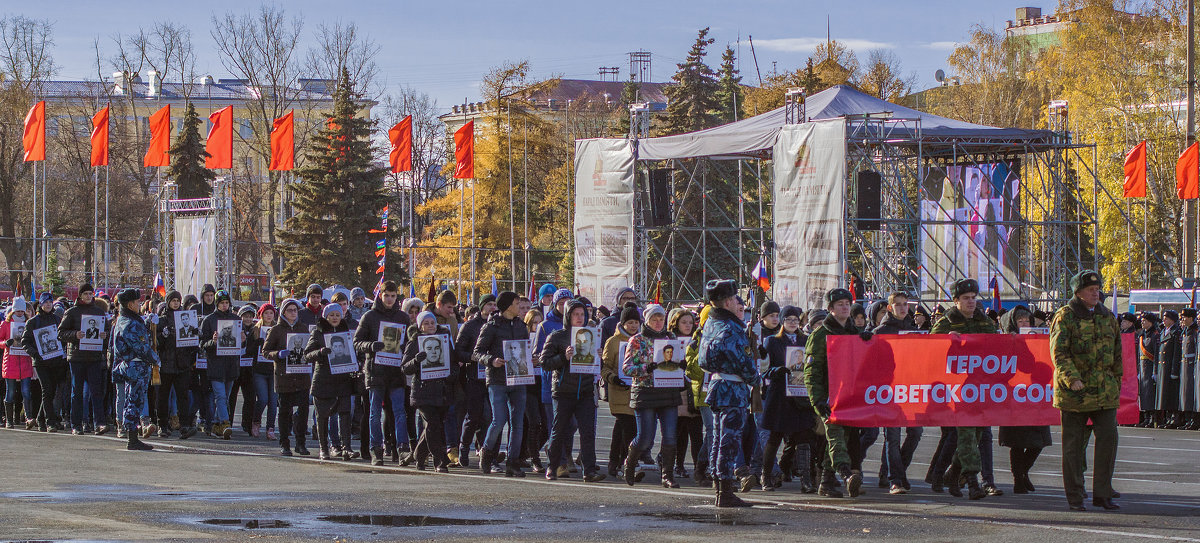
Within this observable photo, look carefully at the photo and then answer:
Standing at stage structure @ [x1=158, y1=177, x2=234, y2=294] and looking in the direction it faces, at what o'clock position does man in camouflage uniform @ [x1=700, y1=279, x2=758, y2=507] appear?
The man in camouflage uniform is roughly at 12 o'clock from the stage structure.

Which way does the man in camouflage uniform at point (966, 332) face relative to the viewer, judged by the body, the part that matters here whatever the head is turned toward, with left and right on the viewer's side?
facing the viewer and to the right of the viewer

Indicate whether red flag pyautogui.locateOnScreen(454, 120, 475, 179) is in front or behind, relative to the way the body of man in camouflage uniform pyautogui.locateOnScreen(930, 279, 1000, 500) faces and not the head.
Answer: behind

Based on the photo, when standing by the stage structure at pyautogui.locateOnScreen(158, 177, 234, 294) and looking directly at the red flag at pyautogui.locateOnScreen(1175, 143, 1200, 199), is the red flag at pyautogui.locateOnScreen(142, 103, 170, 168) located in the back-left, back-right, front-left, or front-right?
back-left

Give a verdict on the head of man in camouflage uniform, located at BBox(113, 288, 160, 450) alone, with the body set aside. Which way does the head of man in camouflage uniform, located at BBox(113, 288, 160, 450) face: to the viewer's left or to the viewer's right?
to the viewer's right

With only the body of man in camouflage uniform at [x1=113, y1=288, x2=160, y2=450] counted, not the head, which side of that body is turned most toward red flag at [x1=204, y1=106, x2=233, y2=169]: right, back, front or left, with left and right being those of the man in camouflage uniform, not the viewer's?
left

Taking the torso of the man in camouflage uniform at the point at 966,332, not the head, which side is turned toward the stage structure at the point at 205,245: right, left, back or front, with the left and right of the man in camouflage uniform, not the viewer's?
back

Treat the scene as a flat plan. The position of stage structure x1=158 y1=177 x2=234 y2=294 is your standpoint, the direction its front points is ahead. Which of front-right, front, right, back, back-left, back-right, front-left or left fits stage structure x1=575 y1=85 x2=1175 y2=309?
front-left

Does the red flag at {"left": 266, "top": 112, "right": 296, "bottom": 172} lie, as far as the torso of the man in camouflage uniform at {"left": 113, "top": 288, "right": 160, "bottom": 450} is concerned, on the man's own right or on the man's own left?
on the man's own left

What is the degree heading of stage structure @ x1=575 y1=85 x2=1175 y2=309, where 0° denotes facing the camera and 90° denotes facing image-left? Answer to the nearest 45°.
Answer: approximately 45°
